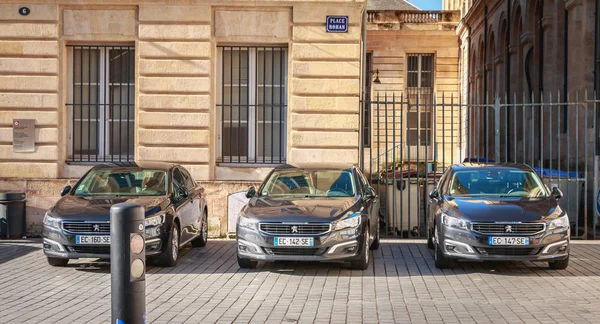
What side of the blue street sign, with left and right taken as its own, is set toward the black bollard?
front

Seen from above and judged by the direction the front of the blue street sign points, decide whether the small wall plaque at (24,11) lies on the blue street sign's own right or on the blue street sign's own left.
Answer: on the blue street sign's own right

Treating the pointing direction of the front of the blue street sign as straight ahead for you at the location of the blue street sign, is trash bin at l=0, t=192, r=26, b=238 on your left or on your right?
on your right

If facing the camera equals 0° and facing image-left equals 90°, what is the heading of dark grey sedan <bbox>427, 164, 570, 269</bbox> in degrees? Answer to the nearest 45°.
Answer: approximately 0°

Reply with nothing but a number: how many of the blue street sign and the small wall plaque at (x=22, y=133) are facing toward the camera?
2

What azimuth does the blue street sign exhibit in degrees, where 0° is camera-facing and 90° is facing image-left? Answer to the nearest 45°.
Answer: approximately 0°

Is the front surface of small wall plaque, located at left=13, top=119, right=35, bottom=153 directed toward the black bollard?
yes

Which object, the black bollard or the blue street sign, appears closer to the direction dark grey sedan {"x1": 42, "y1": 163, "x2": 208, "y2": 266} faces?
the black bollard

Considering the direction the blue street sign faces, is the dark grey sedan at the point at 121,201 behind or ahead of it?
ahead
